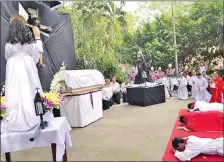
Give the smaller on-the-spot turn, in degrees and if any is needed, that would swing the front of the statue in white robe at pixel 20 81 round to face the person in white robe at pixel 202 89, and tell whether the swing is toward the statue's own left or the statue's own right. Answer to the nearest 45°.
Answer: approximately 45° to the statue's own right

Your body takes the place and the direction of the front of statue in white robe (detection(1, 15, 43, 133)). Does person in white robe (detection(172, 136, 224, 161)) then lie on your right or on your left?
on your right

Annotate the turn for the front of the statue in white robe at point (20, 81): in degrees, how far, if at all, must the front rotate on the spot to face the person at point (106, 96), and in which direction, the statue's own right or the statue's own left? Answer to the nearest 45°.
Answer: approximately 45° to the statue's own right

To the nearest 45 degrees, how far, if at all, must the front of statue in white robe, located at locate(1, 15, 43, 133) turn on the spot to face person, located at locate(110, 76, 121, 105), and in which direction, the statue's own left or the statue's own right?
approximately 45° to the statue's own right

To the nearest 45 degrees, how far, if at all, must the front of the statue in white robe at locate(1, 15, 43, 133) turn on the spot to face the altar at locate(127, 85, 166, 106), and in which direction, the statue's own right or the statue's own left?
approximately 45° to the statue's own right

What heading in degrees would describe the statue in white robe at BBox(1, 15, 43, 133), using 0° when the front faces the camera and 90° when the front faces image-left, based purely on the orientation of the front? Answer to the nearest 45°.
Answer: approximately 180°
